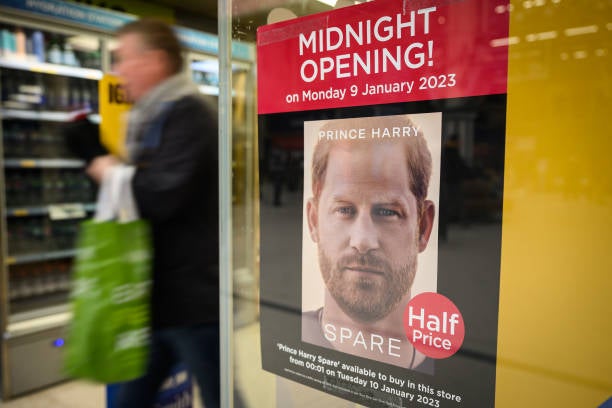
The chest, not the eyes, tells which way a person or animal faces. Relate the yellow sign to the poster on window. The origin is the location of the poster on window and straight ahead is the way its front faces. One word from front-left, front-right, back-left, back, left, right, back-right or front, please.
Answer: right

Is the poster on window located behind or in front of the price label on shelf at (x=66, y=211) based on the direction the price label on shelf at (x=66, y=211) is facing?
in front

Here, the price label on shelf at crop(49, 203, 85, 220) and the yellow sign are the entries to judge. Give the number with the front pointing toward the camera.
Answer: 2

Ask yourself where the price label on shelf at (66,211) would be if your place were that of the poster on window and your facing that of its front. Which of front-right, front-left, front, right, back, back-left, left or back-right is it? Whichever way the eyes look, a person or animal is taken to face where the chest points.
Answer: right

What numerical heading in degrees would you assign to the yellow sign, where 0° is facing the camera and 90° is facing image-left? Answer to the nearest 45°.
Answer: approximately 0°

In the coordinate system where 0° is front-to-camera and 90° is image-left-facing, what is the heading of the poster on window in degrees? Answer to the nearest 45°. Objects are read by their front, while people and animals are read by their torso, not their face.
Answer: approximately 45°
